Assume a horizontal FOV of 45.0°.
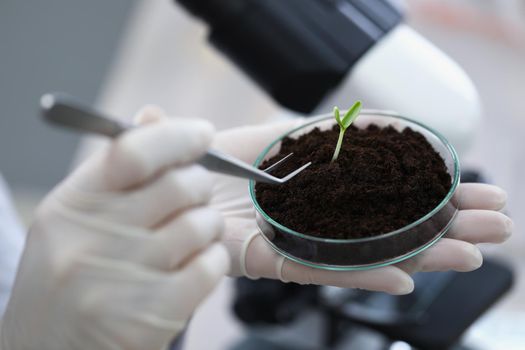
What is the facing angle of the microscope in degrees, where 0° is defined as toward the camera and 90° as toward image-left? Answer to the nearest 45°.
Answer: approximately 90°
